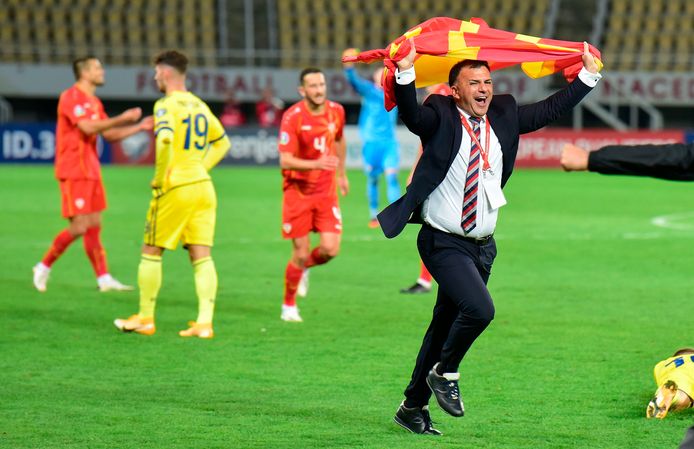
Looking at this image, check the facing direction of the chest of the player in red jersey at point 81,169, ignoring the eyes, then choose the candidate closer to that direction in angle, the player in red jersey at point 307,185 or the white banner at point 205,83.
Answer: the player in red jersey

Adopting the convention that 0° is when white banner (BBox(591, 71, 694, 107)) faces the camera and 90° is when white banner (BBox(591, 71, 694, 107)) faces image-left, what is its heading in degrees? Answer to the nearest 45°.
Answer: approximately 0°

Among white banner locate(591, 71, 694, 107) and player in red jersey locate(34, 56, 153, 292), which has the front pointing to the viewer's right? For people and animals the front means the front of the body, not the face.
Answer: the player in red jersey

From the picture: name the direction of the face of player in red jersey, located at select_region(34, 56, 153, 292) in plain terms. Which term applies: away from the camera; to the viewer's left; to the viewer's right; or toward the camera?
to the viewer's right

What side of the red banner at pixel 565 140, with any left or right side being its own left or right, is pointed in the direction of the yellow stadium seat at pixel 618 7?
back

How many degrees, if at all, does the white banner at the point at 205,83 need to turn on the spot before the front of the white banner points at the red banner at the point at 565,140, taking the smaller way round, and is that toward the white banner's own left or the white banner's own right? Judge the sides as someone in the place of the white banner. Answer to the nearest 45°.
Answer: approximately 90° to the white banner's own left

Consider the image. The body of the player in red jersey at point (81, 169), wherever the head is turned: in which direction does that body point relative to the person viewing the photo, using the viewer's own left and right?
facing to the right of the viewer

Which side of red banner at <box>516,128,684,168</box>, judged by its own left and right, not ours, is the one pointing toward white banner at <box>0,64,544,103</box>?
right

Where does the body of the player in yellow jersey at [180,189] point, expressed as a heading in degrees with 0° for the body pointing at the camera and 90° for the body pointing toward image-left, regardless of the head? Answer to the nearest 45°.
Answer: approximately 135°
